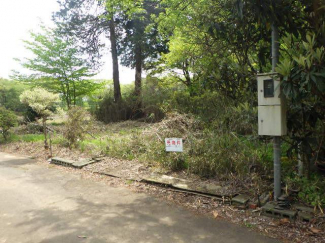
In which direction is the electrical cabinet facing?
toward the camera

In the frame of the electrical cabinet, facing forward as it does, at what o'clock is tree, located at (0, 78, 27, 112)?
The tree is roughly at 4 o'clock from the electrical cabinet.

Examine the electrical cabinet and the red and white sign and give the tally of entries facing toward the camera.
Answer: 2

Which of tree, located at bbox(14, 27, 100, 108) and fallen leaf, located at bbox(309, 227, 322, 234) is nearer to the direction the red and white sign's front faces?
the fallen leaf

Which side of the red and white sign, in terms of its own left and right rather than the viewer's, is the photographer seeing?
front

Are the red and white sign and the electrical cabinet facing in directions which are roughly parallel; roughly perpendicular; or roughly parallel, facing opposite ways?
roughly parallel

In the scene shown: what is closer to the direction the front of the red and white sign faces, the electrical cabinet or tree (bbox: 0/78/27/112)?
the electrical cabinet

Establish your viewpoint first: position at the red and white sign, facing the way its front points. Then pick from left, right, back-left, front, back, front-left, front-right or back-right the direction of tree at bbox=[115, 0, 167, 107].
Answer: back

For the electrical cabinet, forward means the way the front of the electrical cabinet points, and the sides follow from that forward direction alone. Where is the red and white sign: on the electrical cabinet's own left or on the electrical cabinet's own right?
on the electrical cabinet's own right

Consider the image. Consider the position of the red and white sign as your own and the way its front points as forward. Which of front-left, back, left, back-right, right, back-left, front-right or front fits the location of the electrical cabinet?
front-left

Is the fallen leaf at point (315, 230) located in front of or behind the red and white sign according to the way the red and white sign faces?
in front

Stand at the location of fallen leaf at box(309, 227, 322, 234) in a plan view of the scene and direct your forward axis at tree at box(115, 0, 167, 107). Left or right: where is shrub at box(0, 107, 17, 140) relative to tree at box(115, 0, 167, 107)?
left

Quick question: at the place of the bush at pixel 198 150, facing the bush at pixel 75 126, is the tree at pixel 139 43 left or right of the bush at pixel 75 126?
right
